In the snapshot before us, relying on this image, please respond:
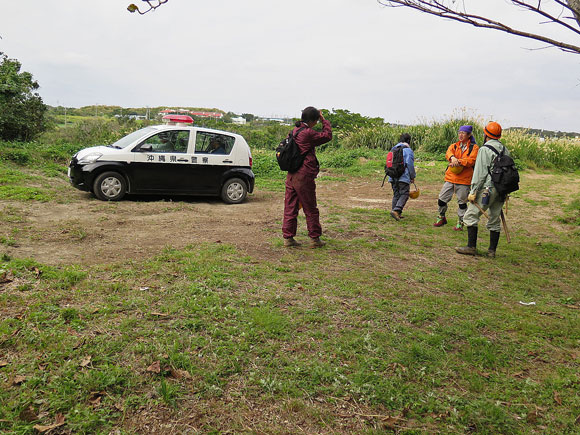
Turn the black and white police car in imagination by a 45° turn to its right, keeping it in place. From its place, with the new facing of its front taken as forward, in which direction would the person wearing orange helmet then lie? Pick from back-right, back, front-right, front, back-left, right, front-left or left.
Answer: back

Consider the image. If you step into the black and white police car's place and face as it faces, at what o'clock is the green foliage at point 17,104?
The green foliage is roughly at 2 o'clock from the black and white police car.

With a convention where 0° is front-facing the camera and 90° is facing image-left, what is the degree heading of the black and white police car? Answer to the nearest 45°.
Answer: approximately 90°

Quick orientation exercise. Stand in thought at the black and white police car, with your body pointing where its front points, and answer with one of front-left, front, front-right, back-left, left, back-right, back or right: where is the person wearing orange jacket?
back-left

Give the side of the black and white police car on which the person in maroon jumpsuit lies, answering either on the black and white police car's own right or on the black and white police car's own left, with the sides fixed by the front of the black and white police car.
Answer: on the black and white police car's own left

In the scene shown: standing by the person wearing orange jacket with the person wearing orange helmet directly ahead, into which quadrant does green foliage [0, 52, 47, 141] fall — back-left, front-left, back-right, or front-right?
back-right
